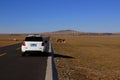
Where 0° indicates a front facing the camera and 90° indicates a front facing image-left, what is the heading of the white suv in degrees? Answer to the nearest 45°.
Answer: approximately 180°
